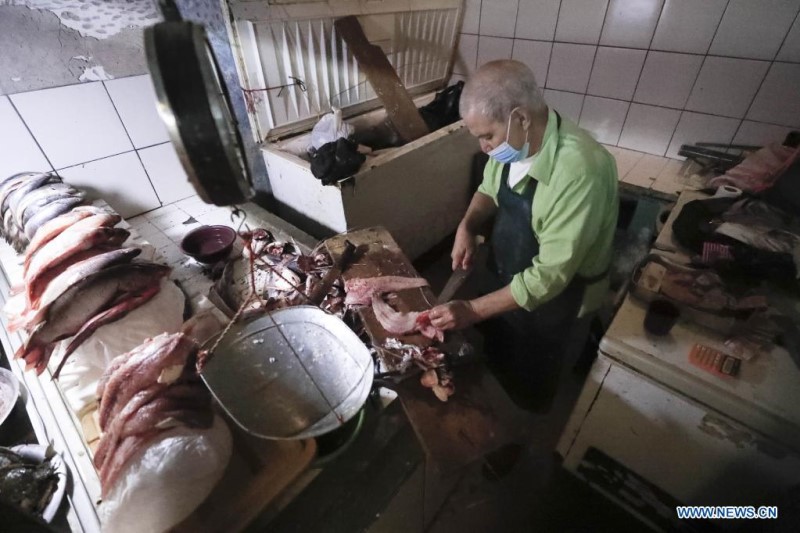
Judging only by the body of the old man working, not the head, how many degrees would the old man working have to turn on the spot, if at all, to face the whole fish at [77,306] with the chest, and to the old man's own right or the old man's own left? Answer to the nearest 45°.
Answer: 0° — they already face it

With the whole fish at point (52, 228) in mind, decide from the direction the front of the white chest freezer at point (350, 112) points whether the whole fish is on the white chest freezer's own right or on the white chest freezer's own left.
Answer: on the white chest freezer's own right

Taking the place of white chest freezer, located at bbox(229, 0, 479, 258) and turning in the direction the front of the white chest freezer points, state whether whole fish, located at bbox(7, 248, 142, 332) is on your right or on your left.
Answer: on your right

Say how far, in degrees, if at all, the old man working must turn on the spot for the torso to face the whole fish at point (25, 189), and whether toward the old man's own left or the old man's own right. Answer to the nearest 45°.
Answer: approximately 45° to the old man's own right

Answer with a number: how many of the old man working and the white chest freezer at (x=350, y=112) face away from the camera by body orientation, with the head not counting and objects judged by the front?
0

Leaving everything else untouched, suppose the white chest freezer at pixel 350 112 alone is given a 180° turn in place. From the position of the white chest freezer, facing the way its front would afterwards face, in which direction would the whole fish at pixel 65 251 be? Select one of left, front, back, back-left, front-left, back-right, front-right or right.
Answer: left

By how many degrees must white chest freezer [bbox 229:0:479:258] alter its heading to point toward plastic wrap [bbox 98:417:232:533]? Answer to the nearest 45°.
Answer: approximately 45° to its right

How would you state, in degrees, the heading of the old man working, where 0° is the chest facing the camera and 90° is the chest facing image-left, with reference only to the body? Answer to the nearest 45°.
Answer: approximately 45°

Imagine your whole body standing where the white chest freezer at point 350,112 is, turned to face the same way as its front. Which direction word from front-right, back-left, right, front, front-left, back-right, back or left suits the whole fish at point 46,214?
right

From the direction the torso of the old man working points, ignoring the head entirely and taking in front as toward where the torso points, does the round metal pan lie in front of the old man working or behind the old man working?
in front

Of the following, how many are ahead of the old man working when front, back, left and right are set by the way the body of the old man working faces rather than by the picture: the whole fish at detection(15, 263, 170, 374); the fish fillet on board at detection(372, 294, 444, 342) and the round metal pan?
3

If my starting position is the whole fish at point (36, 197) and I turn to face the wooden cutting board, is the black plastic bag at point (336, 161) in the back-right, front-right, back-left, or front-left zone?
front-left

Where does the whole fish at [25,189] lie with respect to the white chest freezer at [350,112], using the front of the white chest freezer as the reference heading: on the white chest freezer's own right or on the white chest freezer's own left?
on the white chest freezer's own right

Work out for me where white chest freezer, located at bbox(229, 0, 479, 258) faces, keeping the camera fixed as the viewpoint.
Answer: facing the viewer and to the right of the viewer

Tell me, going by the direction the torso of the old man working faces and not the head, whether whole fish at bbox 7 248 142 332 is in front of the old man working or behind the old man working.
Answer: in front

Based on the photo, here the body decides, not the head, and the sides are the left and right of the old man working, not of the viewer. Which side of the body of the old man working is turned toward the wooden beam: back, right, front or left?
right
